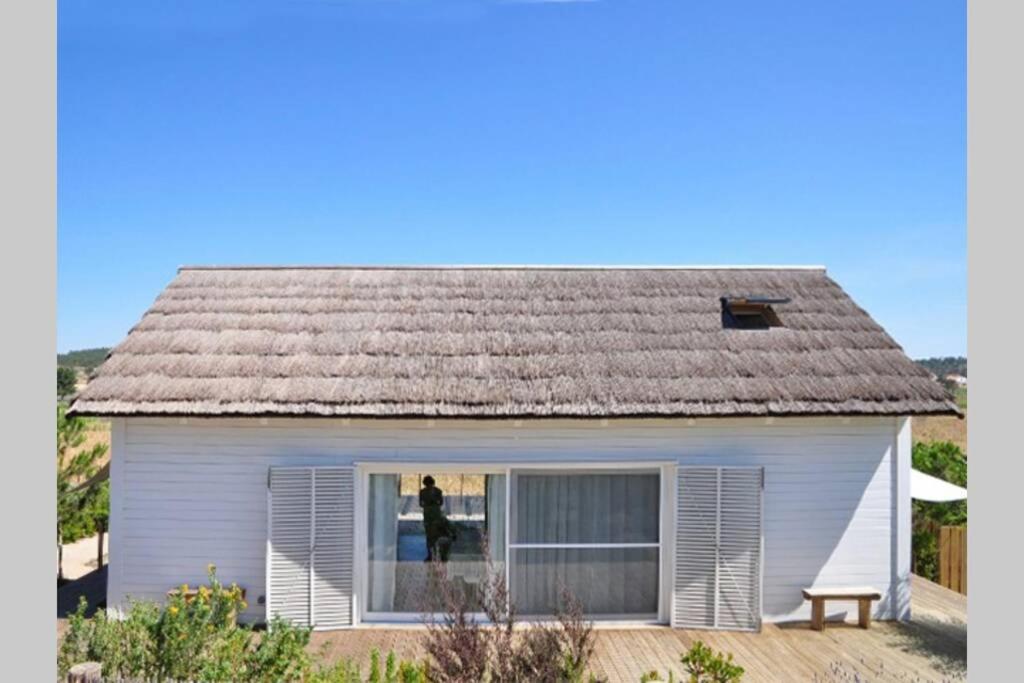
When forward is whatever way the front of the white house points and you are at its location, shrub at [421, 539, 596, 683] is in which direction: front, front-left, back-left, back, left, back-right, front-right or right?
front

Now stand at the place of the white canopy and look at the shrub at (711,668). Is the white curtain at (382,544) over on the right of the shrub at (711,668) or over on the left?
right

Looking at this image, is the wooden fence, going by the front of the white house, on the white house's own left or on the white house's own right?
on the white house's own left

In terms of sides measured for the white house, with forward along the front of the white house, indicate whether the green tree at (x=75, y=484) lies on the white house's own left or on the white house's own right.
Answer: on the white house's own right

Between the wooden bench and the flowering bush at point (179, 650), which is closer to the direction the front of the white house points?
the flowering bush

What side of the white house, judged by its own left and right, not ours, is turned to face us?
front
